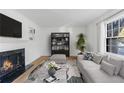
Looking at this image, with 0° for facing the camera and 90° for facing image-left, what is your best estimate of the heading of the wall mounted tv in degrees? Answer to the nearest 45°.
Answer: approximately 315°

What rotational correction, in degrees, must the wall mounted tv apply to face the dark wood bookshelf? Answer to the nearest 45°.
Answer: approximately 90° to its left

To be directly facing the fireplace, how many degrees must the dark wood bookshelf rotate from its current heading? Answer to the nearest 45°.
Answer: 0° — it already faces it

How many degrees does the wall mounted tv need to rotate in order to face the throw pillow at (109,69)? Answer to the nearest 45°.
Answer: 0° — it already faces it

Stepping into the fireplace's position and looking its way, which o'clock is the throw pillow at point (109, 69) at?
The throw pillow is roughly at 12 o'clock from the fireplace.

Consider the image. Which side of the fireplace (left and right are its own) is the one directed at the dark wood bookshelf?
left
